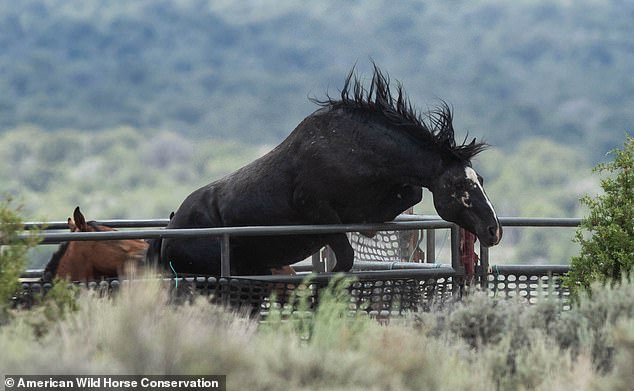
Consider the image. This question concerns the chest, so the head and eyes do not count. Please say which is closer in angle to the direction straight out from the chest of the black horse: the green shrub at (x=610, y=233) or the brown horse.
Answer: the green shrub

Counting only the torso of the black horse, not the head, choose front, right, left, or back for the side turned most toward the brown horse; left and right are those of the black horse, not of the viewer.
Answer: back

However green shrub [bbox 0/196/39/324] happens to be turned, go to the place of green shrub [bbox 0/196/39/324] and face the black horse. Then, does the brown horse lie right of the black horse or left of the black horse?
left

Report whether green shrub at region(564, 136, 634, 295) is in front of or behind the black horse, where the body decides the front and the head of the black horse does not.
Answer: in front

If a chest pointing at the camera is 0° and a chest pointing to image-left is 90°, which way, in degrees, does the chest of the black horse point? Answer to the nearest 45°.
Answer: approximately 270°

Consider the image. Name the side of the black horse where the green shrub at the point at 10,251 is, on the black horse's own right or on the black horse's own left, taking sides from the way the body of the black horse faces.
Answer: on the black horse's own right
